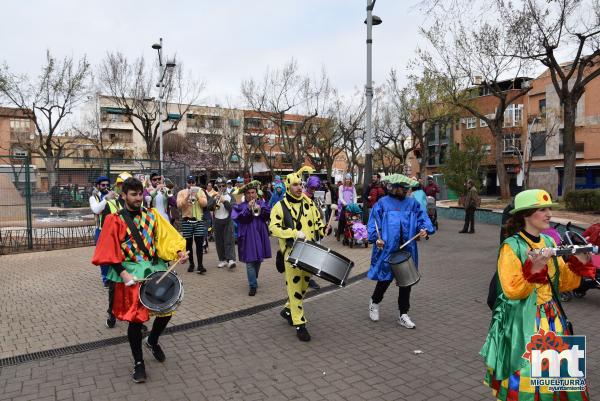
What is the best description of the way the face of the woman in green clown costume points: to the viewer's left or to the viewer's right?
to the viewer's right

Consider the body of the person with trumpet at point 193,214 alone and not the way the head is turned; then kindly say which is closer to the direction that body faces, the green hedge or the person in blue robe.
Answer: the person in blue robe

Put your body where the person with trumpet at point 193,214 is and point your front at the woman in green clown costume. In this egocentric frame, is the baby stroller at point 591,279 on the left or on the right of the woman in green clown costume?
left

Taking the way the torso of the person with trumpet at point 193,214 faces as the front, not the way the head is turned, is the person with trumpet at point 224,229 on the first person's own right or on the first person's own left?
on the first person's own left

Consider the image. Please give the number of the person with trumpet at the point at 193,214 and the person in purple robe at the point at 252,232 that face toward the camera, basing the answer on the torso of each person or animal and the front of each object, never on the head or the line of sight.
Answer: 2

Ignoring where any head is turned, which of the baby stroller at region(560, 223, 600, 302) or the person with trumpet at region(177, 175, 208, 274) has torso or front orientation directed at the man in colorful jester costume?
the person with trumpet

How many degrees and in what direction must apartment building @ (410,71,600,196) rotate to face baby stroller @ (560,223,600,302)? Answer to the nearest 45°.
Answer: approximately 45° to its left
